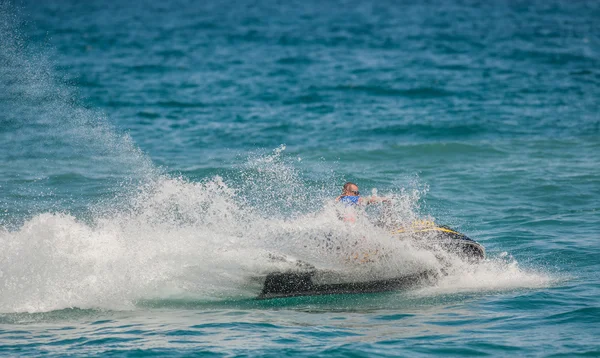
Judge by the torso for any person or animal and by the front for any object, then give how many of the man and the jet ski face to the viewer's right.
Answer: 2

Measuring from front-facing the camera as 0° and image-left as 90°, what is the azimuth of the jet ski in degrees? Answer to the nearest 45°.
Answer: approximately 270°

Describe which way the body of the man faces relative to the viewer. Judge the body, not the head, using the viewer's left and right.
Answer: facing to the right of the viewer
